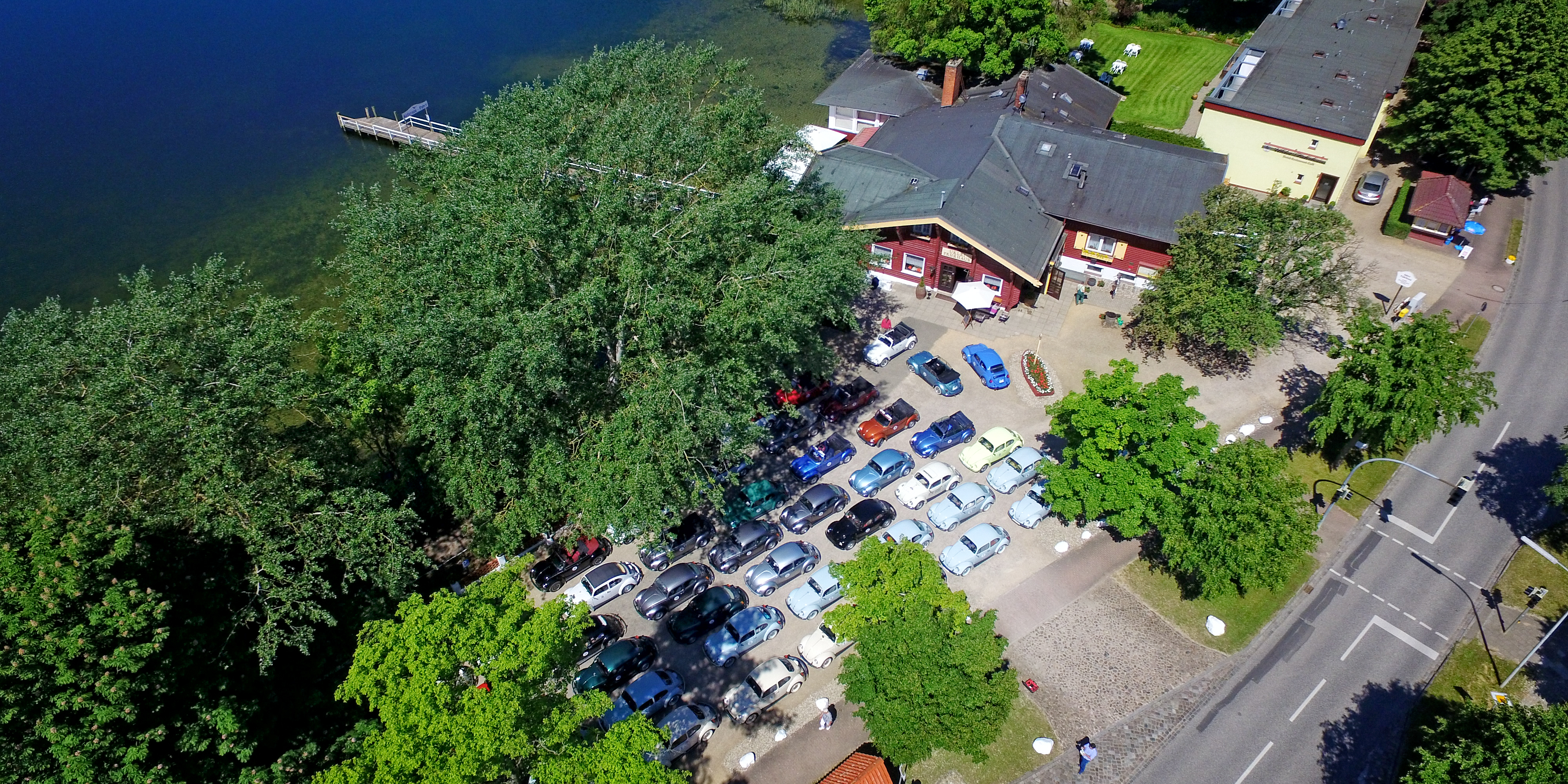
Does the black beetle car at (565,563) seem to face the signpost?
no

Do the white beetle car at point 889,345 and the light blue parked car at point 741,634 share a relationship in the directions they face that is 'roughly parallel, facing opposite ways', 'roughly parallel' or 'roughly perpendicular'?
roughly parallel

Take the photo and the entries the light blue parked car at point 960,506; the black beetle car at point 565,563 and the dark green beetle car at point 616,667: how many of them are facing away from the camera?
0

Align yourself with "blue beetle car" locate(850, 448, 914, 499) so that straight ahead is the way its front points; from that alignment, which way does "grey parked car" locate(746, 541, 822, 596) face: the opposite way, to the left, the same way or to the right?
the same way
